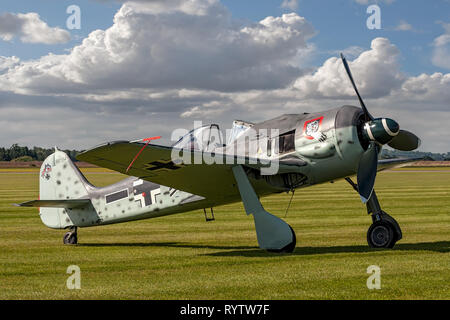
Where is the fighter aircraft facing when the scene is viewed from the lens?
facing the viewer and to the right of the viewer
